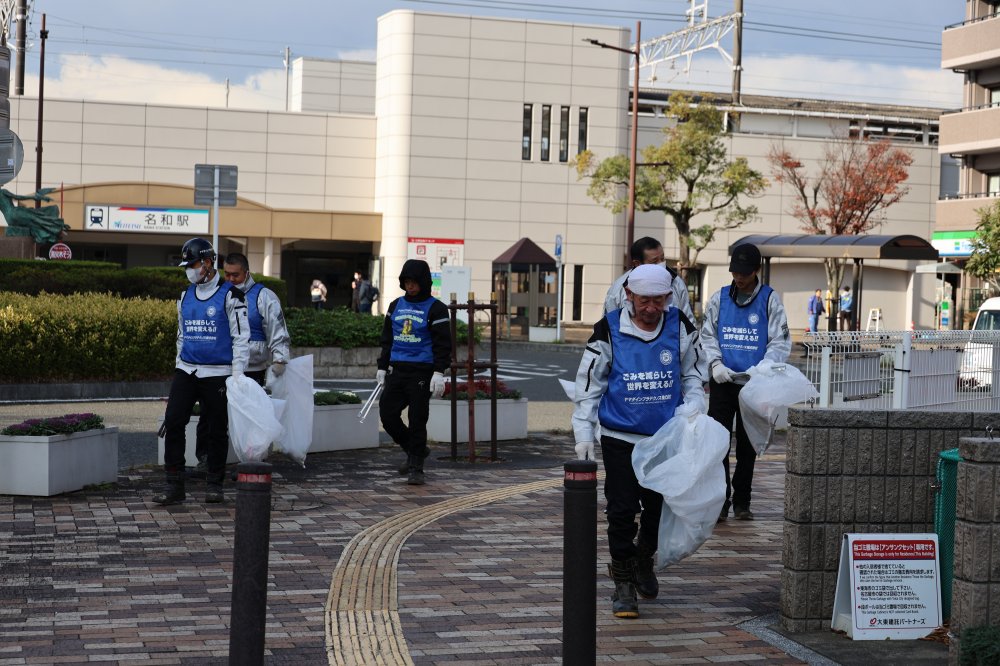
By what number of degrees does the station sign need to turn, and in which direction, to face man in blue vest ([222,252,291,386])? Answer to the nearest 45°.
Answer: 0° — it already faces them

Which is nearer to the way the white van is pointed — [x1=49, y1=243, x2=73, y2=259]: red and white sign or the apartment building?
the red and white sign

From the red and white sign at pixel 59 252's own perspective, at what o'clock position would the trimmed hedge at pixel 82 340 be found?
The trimmed hedge is roughly at 12 o'clock from the red and white sign.

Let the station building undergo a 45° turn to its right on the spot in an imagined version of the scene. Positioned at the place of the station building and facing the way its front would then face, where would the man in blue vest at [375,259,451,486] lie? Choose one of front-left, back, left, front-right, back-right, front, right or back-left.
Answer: front-left

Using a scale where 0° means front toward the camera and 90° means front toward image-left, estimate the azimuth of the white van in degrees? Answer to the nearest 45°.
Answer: approximately 45°

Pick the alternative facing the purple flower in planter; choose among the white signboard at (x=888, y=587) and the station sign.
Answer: the station sign

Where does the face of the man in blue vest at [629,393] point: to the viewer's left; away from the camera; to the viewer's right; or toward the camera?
toward the camera

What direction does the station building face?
toward the camera

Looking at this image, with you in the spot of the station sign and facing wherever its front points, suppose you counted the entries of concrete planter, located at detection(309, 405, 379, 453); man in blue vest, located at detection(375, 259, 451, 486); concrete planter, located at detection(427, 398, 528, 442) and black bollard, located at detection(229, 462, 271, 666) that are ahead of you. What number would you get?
4

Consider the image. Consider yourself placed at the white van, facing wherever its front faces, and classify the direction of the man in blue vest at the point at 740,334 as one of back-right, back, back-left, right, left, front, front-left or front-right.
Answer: front

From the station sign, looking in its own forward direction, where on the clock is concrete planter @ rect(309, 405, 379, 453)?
The concrete planter is roughly at 12 o'clock from the station sign.

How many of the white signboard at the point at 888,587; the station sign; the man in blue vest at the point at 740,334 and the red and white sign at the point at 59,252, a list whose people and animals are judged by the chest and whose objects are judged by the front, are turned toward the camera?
4

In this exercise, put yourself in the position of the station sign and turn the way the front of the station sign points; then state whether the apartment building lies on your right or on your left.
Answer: on your left

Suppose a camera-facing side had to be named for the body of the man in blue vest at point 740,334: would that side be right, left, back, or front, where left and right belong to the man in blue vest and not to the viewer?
front

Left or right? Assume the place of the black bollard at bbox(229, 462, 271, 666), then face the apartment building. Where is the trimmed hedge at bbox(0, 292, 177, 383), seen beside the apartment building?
left

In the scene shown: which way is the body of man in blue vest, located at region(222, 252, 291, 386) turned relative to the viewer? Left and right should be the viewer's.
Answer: facing the viewer and to the left of the viewer

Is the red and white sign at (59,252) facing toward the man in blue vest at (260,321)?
yes

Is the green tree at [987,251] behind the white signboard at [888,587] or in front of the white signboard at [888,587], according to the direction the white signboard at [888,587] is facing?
behind

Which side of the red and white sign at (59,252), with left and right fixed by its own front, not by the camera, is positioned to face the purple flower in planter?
front
